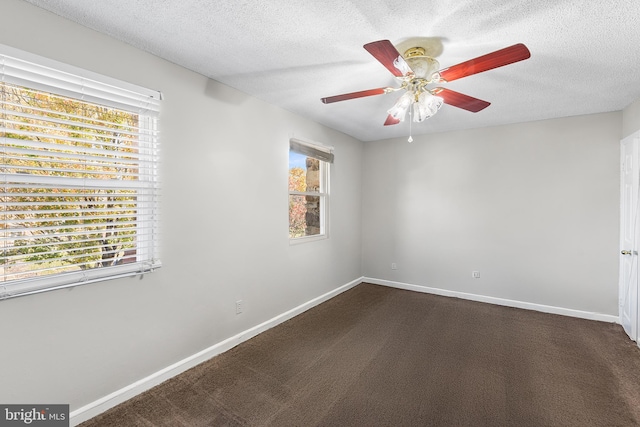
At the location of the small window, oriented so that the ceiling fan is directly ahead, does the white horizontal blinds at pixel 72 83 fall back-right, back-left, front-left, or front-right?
front-right

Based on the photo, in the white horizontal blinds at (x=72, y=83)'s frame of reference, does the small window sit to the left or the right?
on its left

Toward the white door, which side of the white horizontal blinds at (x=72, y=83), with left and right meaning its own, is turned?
front

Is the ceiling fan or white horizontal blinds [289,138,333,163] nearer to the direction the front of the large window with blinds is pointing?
the ceiling fan

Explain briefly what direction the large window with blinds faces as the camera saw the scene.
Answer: facing the viewer and to the right of the viewer

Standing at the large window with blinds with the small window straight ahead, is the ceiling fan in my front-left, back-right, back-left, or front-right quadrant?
front-right

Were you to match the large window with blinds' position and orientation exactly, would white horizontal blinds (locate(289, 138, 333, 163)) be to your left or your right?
on your left

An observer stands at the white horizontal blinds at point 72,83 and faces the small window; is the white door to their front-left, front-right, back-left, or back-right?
front-right

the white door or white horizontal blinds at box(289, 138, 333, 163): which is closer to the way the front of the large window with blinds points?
the white door

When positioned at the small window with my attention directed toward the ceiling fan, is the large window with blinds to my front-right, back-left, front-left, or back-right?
front-right
